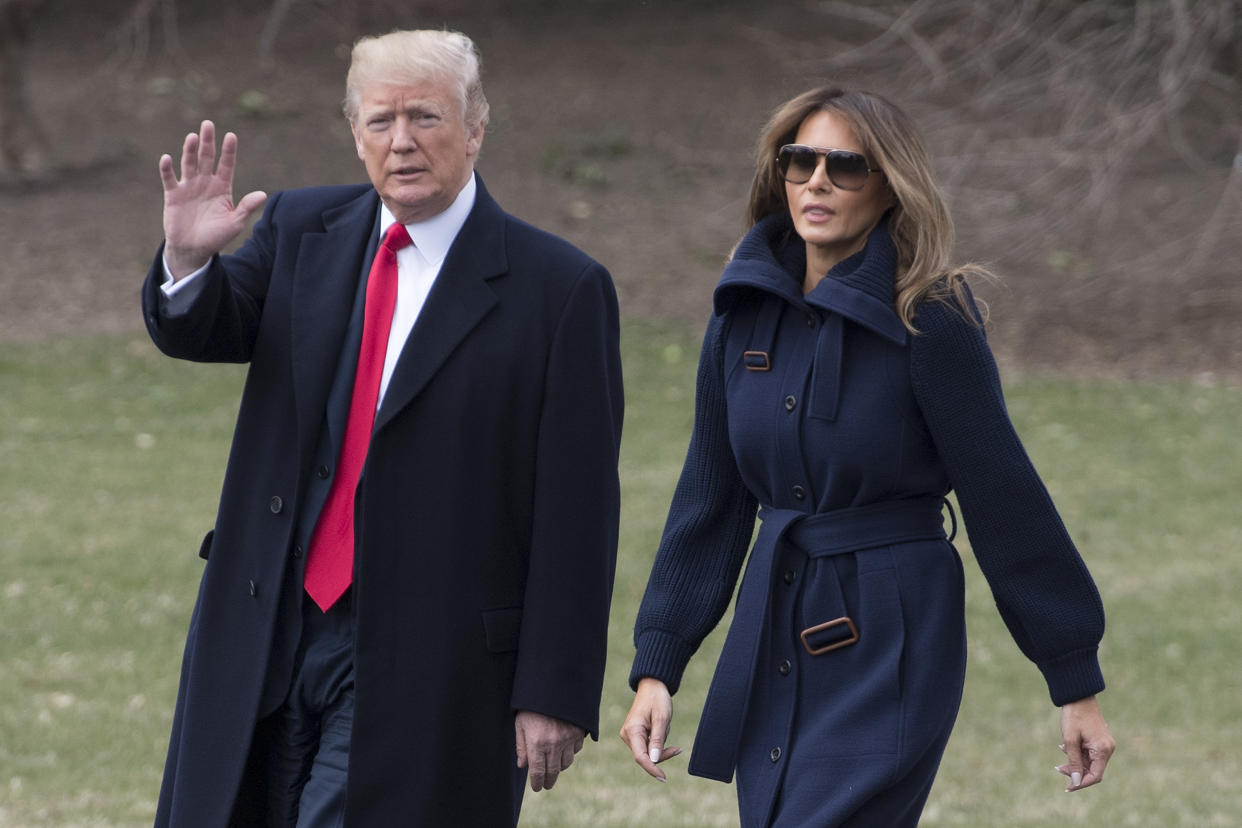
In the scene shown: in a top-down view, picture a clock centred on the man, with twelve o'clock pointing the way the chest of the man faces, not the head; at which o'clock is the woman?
The woman is roughly at 8 o'clock from the man.

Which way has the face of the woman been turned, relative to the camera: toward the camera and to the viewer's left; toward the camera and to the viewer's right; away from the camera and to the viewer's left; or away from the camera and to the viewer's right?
toward the camera and to the viewer's left

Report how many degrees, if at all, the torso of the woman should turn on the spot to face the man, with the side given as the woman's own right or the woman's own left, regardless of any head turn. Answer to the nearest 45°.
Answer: approximately 45° to the woman's own right

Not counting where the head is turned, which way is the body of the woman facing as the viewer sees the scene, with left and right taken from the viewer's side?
facing the viewer and to the left of the viewer

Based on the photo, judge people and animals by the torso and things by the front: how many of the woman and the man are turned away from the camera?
0

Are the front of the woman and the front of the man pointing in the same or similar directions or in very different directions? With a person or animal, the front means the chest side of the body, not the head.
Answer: same or similar directions
